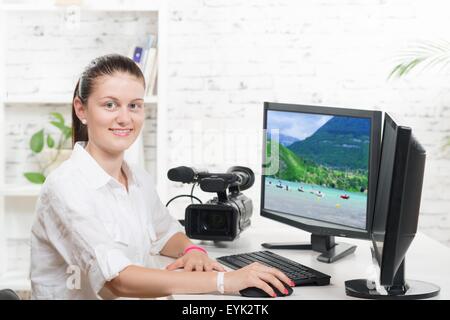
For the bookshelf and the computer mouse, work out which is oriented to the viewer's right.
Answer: the computer mouse

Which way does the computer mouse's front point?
to the viewer's right

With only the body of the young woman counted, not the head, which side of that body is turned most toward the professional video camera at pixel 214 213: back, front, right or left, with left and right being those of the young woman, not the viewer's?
left

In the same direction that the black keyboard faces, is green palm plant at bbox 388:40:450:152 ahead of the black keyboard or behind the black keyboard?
behind

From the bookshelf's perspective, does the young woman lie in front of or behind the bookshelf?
in front

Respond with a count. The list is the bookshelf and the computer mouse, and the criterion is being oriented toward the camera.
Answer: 1

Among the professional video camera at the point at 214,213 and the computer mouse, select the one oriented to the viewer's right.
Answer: the computer mouse

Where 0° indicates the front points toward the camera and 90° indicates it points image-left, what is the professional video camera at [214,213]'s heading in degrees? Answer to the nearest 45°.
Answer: approximately 45°

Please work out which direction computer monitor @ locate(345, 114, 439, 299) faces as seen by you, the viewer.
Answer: facing to the left of the viewer

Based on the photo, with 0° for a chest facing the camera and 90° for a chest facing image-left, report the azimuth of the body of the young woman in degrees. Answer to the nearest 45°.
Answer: approximately 315°

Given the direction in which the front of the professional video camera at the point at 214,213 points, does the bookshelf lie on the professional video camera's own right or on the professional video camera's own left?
on the professional video camera's own right
